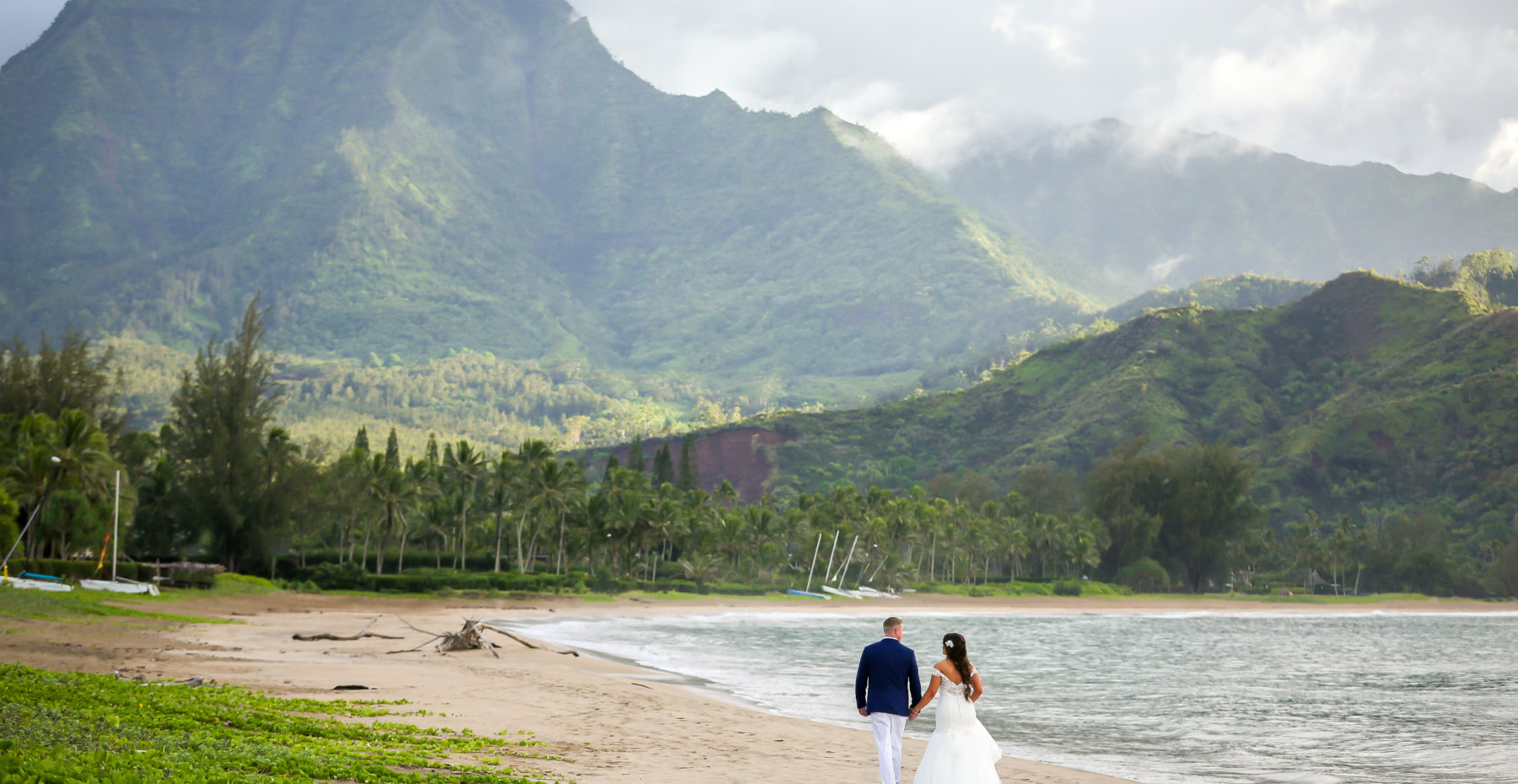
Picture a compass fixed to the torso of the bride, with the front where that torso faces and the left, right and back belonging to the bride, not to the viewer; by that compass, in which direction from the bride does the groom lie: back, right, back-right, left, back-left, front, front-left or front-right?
front-left

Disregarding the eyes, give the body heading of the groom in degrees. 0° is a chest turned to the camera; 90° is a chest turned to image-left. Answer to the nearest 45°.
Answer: approximately 180°

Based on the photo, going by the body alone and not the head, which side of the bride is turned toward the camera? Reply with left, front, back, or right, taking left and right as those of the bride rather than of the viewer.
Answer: back

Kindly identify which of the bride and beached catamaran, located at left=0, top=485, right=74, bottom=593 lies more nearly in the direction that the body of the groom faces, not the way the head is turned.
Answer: the beached catamaran

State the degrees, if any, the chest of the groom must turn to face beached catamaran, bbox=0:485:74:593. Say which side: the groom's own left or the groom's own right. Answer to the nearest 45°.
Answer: approximately 45° to the groom's own left
